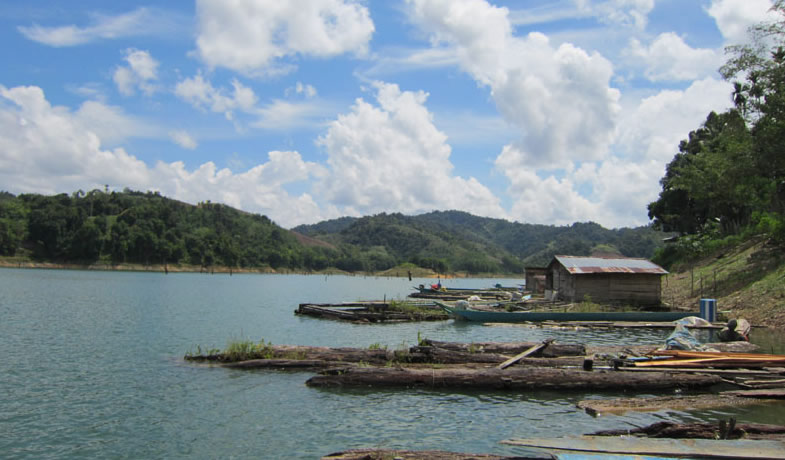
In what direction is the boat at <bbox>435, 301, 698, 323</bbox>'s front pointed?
to the viewer's left

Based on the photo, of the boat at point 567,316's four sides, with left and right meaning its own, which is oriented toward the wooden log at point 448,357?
left

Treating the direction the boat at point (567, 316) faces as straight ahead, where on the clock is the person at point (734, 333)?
The person is roughly at 8 o'clock from the boat.

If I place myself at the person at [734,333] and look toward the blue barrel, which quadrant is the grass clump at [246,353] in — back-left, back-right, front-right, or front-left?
back-left

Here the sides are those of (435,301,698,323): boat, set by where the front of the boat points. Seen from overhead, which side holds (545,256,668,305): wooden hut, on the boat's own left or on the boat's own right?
on the boat's own right

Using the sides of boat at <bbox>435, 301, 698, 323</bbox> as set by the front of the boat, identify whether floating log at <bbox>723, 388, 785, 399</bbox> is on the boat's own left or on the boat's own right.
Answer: on the boat's own left

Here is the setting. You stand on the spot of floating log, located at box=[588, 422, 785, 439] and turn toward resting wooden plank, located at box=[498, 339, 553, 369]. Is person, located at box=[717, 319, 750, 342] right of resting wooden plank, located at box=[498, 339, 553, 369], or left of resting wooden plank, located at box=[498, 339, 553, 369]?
right

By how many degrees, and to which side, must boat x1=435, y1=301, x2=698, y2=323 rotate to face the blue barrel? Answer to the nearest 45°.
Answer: approximately 135° to its left
